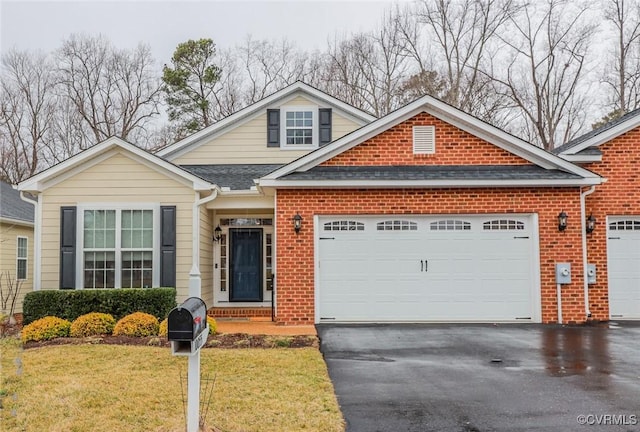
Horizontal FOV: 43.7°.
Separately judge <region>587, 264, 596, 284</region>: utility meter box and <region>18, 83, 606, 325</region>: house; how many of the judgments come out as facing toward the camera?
2

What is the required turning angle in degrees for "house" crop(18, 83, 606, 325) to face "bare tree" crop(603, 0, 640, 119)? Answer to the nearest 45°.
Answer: approximately 135° to its left

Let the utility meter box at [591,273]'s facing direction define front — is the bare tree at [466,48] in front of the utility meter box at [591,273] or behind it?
behind

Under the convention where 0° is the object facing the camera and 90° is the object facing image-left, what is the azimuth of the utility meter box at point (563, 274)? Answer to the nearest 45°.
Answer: approximately 0°

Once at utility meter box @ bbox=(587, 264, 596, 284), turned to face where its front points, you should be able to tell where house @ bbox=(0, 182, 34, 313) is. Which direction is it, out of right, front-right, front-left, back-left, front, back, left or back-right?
right

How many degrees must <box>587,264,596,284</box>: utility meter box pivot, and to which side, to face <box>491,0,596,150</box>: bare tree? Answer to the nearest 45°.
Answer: approximately 180°

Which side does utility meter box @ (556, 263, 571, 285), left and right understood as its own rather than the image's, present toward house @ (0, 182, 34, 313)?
right

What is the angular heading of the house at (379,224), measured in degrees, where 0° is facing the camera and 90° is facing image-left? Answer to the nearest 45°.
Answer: approximately 0°
